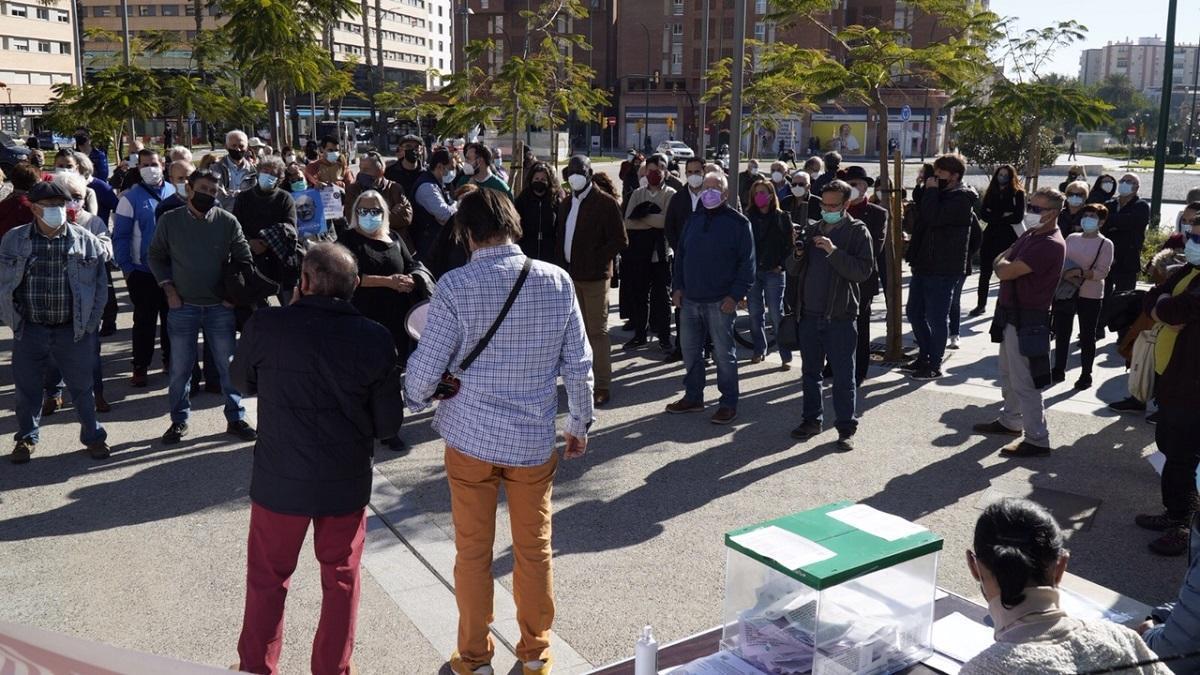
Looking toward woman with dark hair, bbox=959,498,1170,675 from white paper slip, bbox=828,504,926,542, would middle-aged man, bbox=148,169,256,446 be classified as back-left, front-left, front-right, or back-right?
back-right

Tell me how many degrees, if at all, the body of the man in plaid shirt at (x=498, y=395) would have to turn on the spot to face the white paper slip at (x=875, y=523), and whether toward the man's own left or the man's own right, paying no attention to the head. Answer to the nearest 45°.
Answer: approximately 135° to the man's own right

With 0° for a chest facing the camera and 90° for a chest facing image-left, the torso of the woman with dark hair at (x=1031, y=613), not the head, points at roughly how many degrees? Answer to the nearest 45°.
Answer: approximately 180°

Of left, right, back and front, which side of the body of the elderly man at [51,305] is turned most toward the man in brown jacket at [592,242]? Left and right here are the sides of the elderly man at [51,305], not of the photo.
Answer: left

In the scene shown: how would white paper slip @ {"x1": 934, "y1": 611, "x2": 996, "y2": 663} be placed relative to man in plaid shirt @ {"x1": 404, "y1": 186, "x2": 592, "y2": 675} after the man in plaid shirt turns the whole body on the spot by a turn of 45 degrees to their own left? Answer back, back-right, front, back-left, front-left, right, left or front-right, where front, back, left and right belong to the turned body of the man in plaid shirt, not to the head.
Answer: back

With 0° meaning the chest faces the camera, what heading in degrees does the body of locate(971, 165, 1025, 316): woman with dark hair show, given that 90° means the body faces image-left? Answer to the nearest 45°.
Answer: approximately 45°

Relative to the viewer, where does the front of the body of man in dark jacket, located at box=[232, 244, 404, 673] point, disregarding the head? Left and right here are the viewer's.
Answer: facing away from the viewer

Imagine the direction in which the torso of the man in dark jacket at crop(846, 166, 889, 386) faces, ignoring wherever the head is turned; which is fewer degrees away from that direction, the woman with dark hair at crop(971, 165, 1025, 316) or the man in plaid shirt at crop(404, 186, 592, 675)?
the man in plaid shirt
